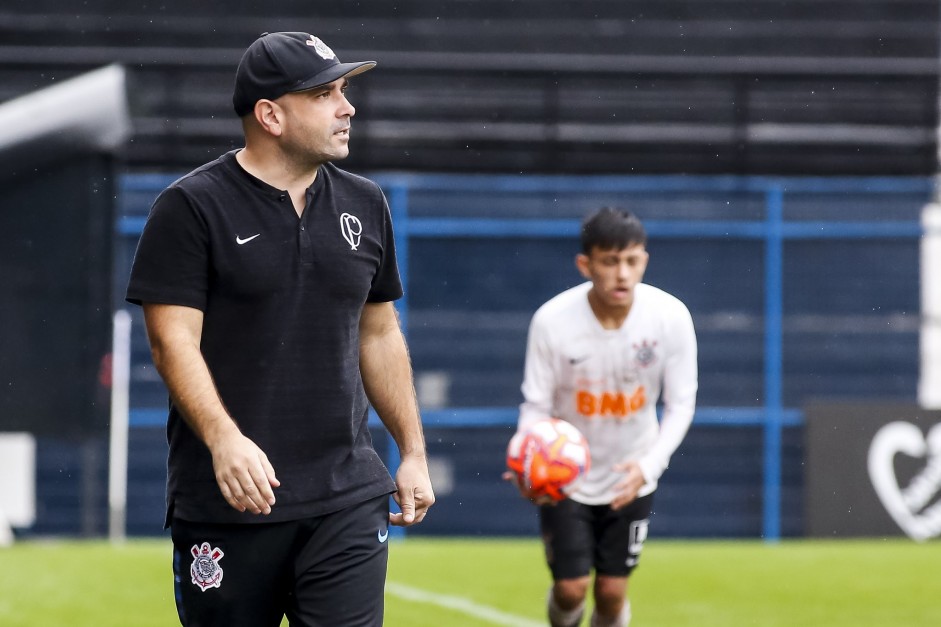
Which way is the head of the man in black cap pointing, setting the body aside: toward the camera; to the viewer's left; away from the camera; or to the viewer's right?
to the viewer's right

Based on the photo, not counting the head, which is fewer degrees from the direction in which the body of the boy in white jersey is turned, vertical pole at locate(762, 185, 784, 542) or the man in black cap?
the man in black cap

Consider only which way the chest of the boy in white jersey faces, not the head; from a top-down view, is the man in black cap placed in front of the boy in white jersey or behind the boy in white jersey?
in front

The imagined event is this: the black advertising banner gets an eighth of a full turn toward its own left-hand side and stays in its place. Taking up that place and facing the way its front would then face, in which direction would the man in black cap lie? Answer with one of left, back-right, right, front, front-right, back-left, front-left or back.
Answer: front-right

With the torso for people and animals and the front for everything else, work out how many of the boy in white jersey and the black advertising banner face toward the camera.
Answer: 2

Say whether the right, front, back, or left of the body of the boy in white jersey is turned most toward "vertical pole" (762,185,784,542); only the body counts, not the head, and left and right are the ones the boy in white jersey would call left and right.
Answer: back

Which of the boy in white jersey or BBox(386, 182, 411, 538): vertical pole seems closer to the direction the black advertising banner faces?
the boy in white jersey

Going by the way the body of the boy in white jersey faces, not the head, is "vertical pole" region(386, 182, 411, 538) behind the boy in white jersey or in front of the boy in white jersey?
behind

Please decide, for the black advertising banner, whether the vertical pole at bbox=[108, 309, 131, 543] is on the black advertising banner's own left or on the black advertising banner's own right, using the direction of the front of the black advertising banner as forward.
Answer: on the black advertising banner's own right

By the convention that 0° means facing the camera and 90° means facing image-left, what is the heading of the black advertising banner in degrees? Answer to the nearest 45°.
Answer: approximately 0°

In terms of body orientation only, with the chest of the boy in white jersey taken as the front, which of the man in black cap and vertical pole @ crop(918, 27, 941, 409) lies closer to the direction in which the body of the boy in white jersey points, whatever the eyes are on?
the man in black cap
